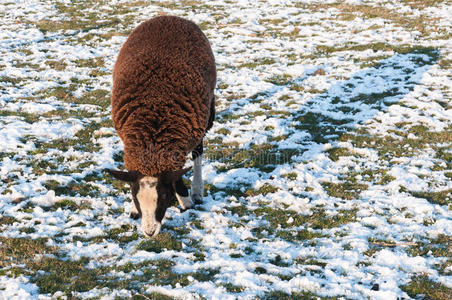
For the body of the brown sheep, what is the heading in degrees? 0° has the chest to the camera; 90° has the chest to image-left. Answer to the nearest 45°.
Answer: approximately 0°
